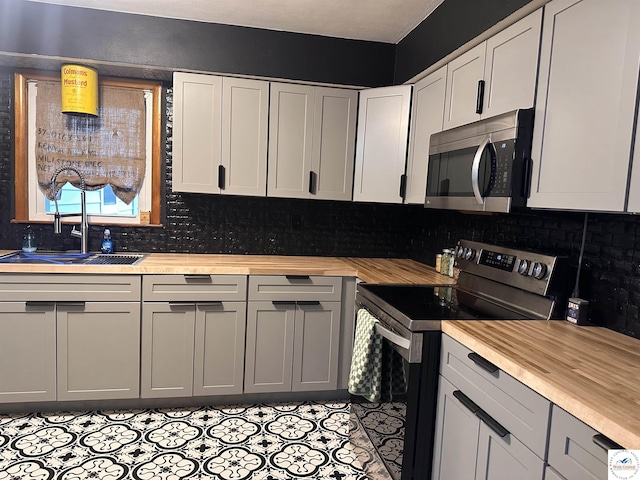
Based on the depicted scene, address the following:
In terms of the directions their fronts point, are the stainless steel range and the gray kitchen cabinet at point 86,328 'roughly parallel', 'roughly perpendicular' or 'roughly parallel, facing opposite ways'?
roughly perpendicular

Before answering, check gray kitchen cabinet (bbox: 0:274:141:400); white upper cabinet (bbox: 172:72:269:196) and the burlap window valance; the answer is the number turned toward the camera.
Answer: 3

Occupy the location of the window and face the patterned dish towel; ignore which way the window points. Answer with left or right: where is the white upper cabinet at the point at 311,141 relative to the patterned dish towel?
left

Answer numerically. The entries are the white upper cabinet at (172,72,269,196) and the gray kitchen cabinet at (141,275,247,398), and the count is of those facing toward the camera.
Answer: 2

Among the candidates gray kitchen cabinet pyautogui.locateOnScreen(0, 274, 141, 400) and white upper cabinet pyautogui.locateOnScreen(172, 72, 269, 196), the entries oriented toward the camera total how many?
2

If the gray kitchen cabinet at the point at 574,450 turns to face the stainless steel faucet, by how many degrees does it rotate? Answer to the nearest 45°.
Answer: approximately 45° to its right

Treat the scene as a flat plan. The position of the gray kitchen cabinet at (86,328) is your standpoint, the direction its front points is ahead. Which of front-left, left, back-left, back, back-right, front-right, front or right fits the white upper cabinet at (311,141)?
left

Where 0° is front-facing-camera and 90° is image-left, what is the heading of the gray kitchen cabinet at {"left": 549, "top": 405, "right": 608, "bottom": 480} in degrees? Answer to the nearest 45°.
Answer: approximately 45°

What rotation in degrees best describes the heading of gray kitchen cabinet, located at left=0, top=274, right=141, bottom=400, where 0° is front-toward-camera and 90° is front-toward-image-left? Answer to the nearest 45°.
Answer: approximately 0°

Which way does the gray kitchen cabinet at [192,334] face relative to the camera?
toward the camera

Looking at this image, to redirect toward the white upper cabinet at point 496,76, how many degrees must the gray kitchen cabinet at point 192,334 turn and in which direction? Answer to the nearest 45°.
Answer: approximately 45° to its left

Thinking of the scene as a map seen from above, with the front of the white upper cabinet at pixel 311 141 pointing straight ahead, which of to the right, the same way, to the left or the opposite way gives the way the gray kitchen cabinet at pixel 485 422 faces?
to the right

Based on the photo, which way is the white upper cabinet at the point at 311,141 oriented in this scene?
toward the camera
